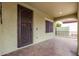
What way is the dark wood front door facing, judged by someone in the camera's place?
facing the viewer and to the right of the viewer
